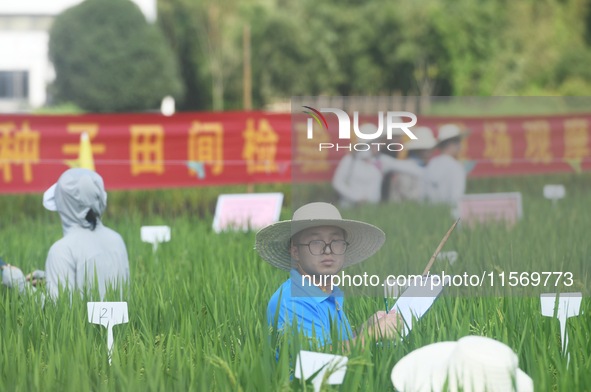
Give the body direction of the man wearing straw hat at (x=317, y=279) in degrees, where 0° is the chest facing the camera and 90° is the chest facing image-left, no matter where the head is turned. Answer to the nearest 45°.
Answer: approximately 315°

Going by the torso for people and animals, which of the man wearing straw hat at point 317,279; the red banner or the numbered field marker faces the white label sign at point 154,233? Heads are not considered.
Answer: the red banner

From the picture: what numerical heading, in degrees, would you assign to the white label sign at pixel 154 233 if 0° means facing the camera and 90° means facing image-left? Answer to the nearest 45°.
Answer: approximately 0°

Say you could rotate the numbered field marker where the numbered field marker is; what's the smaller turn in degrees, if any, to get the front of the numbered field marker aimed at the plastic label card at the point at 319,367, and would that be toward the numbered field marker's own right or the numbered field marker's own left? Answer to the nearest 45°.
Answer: approximately 45° to the numbered field marker's own left

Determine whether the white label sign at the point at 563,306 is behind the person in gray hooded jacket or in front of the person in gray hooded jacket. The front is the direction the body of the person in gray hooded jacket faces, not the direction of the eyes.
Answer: behind

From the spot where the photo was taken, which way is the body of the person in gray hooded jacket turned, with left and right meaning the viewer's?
facing away from the viewer and to the left of the viewer

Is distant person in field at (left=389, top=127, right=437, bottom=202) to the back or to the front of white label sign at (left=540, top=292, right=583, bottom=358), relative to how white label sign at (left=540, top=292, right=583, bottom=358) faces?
to the back

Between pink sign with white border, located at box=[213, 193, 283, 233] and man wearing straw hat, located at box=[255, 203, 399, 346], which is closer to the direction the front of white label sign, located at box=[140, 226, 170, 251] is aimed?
the man wearing straw hat
